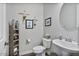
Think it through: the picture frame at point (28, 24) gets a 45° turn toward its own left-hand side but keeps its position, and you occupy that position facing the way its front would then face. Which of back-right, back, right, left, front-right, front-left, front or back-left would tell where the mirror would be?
front-left

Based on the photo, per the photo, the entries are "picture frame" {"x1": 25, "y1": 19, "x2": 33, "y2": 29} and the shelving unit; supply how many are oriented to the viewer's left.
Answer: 0

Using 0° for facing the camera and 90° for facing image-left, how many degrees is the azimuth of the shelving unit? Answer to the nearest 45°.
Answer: approximately 315°

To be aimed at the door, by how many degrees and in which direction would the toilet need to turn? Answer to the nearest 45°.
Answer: approximately 45° to its right

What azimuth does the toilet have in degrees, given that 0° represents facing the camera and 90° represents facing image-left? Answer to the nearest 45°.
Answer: approximately 45°
